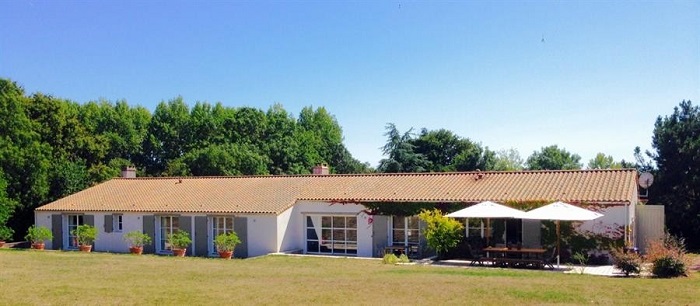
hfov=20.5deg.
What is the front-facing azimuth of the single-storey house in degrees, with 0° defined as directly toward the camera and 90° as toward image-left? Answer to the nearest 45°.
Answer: approximately 0°

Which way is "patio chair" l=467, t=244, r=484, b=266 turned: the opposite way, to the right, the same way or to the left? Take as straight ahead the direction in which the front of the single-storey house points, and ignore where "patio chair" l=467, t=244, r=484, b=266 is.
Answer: to the left

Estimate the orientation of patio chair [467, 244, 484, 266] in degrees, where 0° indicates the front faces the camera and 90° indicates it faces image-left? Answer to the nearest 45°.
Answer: approximately 270°
